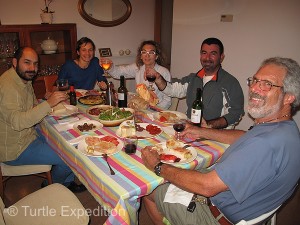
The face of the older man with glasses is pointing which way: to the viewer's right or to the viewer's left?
to the viewer's left

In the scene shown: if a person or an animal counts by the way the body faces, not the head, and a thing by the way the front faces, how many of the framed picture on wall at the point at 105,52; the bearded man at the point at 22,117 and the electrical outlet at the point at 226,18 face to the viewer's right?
1

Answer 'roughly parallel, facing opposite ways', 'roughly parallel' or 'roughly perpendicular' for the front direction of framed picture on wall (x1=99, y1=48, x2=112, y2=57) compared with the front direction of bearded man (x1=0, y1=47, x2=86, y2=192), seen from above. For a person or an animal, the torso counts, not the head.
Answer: roughly perpendicular

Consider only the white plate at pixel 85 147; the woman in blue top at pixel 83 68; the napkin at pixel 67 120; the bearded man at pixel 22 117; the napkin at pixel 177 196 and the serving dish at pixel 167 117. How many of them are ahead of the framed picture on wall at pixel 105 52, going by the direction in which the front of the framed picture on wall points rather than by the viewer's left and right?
6

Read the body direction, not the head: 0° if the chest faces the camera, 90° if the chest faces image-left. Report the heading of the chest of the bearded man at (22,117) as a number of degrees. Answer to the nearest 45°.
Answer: approximately 270°

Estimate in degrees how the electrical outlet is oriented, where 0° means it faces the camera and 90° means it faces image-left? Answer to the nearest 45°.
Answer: approximately 0°

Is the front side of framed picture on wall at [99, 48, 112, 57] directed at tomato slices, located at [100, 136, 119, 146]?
yes

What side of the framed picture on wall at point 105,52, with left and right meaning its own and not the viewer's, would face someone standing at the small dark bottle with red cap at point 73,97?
front

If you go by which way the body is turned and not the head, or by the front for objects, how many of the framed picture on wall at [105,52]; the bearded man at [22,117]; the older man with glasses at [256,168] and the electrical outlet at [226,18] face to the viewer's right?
1

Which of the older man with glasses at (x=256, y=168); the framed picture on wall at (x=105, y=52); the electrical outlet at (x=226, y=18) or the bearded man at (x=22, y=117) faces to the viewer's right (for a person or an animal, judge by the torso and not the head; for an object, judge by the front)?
the bearded man

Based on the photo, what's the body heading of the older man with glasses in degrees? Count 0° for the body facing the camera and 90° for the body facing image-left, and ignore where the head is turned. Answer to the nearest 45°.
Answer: approximately 90°

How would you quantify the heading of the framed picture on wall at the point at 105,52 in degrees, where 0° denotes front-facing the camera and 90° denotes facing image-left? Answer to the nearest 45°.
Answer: approximately 0°

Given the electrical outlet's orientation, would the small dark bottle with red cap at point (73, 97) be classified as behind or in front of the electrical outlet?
in front

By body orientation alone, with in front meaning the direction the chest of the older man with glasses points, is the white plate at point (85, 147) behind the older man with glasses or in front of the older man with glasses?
in front

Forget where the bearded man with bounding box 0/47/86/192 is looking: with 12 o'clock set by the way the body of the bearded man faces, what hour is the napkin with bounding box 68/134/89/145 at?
The napkin is roughly at 2 o'clock from the bearded man.
